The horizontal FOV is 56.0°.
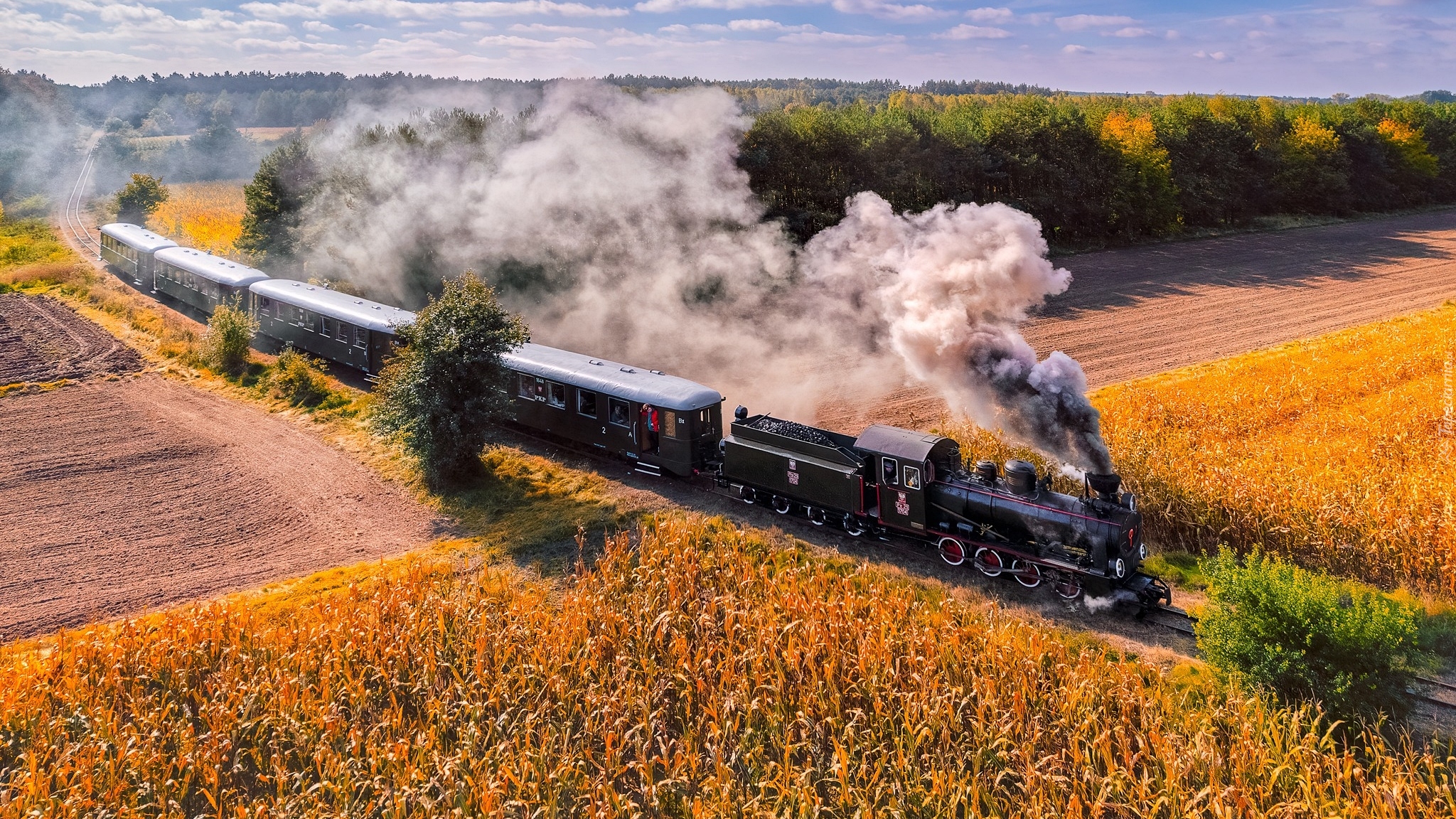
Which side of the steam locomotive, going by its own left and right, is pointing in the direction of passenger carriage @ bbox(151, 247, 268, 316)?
back

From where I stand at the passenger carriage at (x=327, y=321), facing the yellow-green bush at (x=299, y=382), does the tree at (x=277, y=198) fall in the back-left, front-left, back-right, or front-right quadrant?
back-right

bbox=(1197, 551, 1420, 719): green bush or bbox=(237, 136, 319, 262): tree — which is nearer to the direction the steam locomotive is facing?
the green bush

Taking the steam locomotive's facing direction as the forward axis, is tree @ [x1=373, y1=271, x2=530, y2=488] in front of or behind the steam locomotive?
behind

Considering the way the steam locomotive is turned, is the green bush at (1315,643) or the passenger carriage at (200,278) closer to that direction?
the green bush

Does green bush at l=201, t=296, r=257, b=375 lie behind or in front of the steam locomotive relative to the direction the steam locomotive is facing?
behind

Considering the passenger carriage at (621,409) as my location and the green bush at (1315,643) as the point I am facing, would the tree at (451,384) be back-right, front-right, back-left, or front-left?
back-right

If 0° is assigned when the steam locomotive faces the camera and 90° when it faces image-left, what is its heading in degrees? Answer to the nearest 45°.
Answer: approximately 315°
